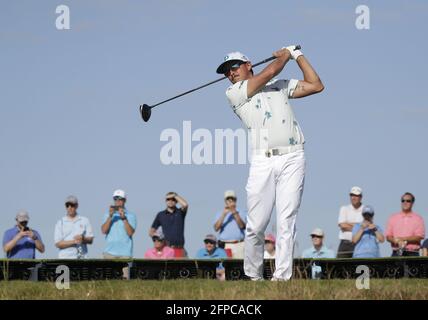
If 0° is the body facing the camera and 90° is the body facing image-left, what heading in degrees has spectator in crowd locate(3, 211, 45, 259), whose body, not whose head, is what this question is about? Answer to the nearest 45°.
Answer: approximately 0°

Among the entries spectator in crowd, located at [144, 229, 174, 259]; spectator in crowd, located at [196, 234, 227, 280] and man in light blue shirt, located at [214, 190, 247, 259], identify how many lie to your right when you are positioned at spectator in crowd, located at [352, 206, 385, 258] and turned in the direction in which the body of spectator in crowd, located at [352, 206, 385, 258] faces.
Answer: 3

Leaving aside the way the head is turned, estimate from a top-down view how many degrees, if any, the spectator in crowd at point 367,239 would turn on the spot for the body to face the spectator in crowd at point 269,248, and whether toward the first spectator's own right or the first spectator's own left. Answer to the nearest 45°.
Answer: approximately 90° to the first spectator's own right

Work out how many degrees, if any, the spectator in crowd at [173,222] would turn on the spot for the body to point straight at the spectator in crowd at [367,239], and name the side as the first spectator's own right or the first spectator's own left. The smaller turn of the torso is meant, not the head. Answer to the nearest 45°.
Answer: approximately 90° to the first spectator's own left

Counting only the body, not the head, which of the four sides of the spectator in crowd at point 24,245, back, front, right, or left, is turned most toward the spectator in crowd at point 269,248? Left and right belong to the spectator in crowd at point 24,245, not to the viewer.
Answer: left

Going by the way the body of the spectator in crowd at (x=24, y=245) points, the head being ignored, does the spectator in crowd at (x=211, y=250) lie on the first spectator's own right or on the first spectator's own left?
on the first spectator's own left
